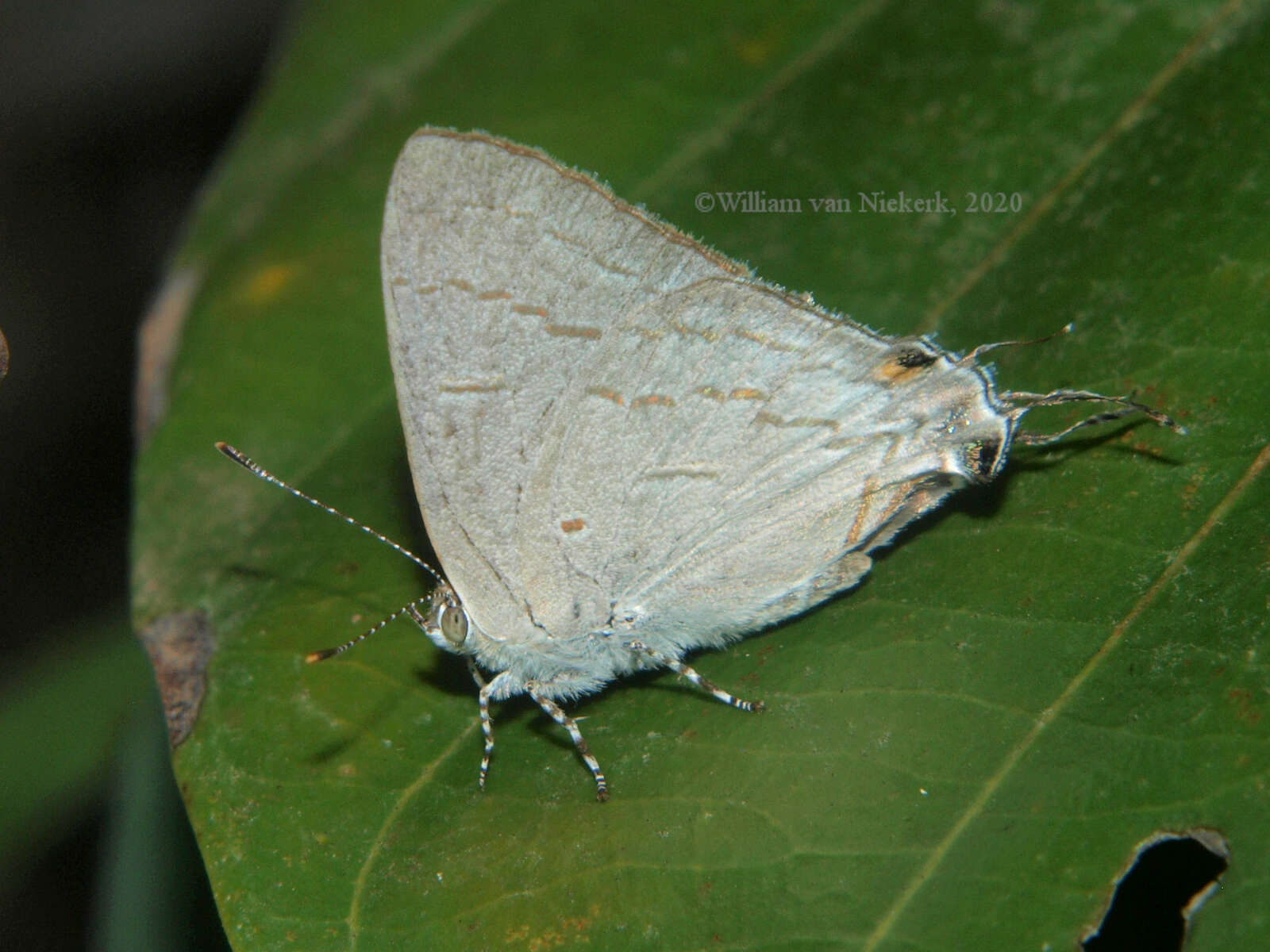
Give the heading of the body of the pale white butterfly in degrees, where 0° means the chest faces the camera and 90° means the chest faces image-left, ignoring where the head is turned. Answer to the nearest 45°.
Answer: approximately 90°
